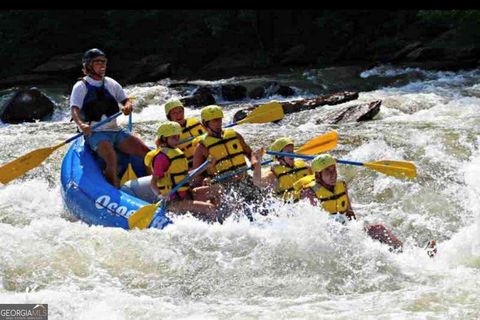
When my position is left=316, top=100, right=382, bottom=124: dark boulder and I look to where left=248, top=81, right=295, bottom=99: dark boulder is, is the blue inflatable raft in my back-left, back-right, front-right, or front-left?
back-left

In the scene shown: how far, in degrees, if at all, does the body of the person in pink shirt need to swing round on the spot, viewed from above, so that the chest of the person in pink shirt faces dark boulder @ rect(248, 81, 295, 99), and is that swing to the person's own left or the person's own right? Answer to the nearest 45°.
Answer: approximately 135° to the person's own left

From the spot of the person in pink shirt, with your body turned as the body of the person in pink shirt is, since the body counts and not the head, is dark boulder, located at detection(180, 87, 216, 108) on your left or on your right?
on your left

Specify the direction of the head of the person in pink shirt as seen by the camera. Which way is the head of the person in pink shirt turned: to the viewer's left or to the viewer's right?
to the viewer's right

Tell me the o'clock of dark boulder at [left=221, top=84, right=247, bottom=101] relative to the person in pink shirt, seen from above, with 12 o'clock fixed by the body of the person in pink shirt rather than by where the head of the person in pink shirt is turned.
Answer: The dark boulder is roughly at 8 o'clock from the person in pink shirt.

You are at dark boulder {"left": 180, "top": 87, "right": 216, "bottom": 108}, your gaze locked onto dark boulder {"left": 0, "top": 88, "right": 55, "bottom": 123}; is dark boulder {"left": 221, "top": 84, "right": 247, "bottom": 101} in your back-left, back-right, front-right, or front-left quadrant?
back-right

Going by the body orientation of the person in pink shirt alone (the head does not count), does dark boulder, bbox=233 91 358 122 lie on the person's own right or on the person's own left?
on the person's own left

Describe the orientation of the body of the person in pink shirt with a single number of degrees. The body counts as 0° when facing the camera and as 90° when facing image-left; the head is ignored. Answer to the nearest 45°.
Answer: approximately 315°

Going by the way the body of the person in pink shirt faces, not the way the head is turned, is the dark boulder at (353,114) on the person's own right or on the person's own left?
on the person's own left

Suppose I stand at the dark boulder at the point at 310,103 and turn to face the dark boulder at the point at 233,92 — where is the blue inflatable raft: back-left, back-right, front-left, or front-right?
back-left
